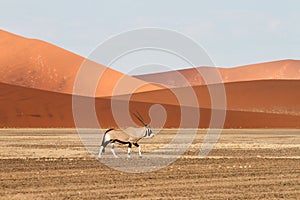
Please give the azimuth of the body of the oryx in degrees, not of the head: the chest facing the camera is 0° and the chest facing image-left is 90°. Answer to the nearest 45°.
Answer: approximately 270°
